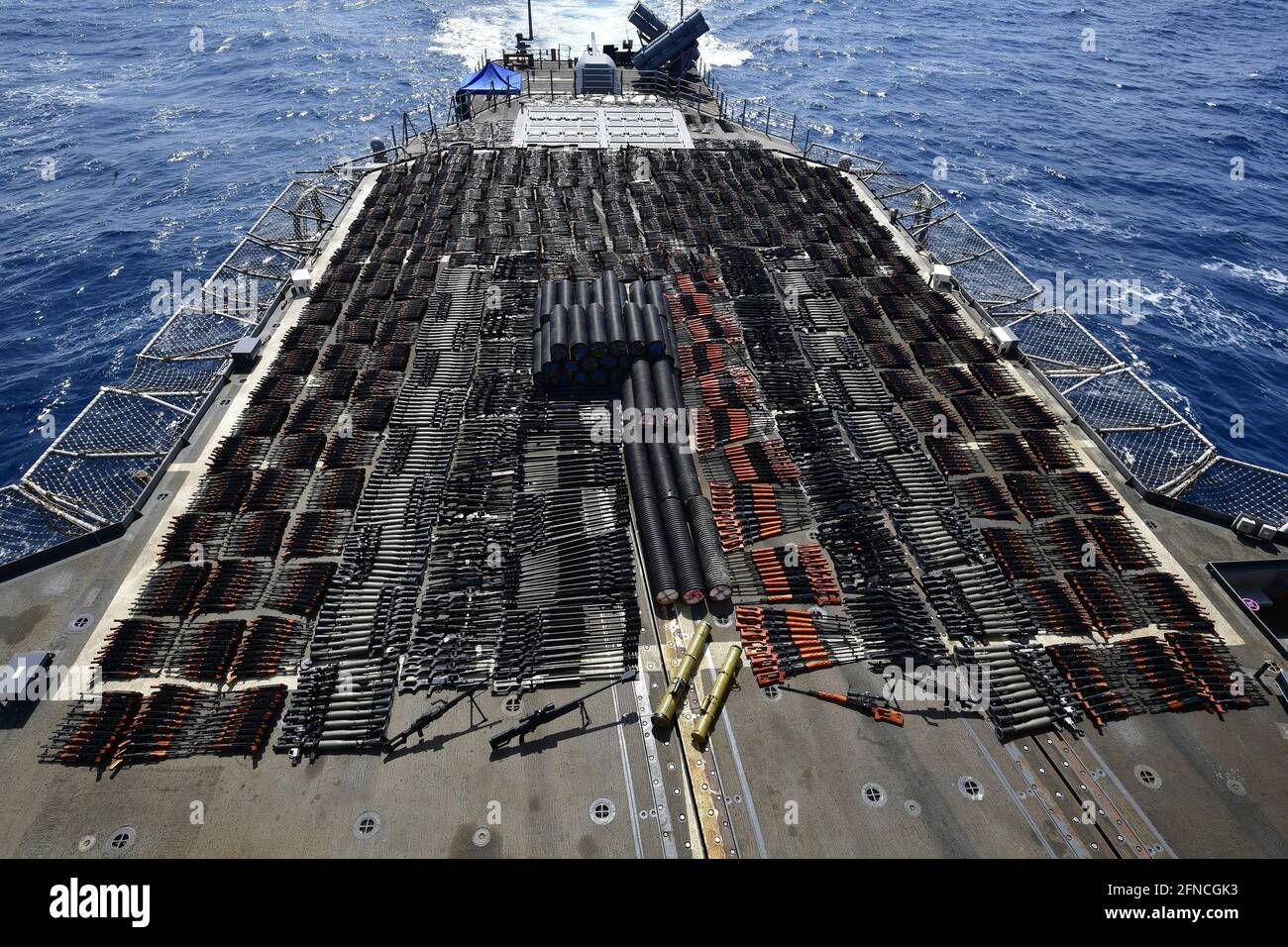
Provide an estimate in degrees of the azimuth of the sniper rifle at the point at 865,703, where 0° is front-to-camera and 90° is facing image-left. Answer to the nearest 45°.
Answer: approximately 135°

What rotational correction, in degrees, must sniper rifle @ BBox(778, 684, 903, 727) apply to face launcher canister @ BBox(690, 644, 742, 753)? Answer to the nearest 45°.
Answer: approximately 45° to its left

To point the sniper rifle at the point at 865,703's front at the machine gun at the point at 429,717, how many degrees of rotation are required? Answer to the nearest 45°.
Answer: approximately 45° to its left

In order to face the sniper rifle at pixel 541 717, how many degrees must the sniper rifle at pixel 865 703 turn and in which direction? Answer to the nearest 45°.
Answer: approximately 45° to its left
